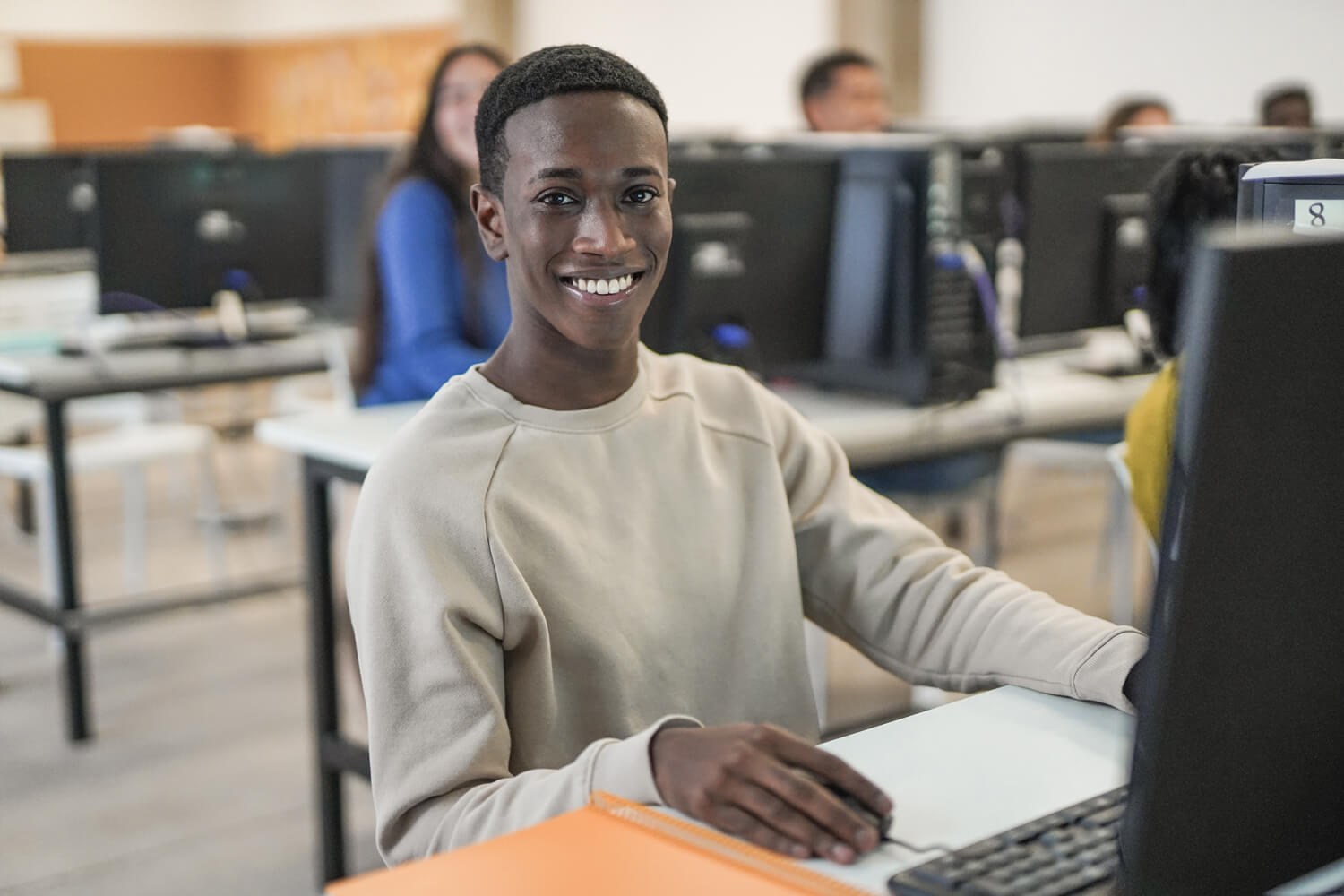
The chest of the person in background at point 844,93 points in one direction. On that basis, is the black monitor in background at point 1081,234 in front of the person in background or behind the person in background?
in front

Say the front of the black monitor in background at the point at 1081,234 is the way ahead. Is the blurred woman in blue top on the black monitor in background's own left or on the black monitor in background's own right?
on the black monitor in background's own left

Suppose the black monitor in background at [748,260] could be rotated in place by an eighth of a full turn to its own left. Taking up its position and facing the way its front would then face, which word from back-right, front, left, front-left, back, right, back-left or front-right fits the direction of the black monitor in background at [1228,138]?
right

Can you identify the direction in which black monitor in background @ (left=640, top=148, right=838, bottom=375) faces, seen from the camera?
facing away from the viewer

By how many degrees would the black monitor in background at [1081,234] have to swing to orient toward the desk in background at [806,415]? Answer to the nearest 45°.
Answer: approximately 135° to its left

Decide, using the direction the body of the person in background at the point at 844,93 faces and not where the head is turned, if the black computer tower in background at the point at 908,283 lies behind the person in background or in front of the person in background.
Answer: in front

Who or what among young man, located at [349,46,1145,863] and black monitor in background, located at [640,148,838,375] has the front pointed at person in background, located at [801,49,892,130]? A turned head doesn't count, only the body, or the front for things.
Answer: the black monitor in background

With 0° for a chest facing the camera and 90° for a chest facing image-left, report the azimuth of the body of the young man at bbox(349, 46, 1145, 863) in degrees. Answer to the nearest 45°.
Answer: approximately 315°

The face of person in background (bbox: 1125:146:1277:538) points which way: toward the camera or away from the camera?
away from the camera
